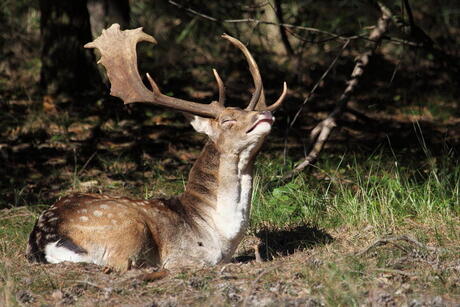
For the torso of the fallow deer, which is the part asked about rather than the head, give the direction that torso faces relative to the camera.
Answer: to the viewer's right

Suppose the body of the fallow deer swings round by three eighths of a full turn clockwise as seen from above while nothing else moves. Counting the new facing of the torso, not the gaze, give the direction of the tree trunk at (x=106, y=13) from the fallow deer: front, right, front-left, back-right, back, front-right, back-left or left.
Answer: back-right

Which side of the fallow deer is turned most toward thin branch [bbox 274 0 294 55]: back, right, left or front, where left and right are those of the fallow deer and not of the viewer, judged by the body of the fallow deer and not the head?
left

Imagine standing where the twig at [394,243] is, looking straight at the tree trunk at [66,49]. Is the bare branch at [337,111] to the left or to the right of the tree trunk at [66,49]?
right

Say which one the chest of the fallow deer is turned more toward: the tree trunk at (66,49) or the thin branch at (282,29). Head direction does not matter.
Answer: the thin branch

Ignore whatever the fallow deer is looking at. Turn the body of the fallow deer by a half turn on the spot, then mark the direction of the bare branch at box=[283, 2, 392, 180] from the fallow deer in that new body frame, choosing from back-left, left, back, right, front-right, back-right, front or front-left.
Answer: back-right

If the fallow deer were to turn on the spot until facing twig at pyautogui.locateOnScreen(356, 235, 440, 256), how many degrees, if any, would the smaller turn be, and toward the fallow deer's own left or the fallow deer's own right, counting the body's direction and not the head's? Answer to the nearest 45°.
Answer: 0° — it already faces it
